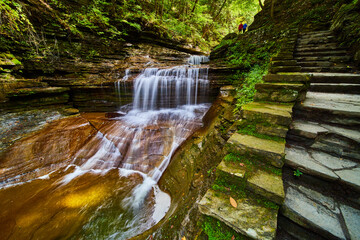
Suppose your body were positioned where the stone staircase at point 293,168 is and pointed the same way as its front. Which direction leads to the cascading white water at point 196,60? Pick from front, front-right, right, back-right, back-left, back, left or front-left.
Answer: back-right

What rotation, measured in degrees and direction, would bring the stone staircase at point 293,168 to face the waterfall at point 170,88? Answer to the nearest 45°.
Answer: approximately 135° to its right

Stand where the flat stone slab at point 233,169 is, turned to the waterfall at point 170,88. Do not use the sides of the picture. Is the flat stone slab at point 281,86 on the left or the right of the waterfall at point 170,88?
right

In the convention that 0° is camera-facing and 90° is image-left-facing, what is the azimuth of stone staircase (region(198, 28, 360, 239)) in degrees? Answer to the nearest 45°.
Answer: approximately 0°
